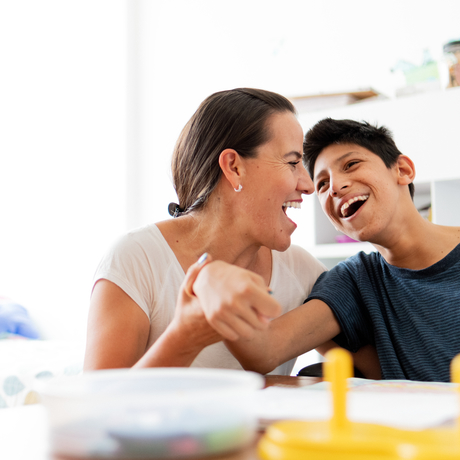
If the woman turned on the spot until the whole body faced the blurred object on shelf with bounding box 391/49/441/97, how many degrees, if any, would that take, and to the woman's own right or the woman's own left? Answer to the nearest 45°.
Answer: approximately 90° to the woman's own left

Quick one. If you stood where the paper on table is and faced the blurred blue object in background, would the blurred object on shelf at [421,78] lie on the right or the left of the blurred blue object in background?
right

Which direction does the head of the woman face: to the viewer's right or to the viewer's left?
to the viewer's right

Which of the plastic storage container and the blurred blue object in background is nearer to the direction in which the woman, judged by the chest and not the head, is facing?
the plastic storage container

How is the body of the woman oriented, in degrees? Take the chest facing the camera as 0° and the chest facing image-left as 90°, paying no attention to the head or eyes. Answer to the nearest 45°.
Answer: approximately 315°

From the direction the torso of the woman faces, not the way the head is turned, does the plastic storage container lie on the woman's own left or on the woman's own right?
on the woman's own right

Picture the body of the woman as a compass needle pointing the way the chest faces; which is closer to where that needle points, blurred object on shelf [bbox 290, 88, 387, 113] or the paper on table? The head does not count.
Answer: the paper on table

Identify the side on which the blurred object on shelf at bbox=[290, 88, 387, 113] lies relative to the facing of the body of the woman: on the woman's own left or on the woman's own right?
on the woman's own left

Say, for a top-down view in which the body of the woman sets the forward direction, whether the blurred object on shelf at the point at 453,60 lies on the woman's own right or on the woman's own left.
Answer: on the woman's own left
